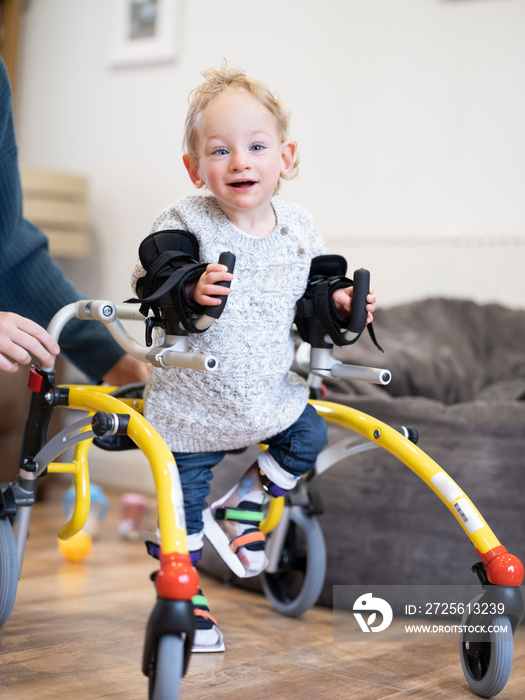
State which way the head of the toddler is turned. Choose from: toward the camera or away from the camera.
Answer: toward the camera

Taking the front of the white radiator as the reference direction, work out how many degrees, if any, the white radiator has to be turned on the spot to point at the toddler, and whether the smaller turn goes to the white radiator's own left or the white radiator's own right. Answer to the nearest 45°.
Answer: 0° — it already faces them

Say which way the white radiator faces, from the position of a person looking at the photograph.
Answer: facing the viewer

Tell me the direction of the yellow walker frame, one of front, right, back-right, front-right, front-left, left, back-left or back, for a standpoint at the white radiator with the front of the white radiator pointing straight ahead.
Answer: front

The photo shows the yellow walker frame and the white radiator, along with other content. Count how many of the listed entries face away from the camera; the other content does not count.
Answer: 0

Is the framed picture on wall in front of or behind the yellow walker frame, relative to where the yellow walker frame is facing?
behind

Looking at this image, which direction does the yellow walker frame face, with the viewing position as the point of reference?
facing the viewer and to the right of the viewer

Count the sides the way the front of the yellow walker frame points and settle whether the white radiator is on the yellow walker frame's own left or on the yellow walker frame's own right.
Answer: on the yellow walker frame's own left

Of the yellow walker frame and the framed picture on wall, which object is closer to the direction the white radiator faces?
the yellow walker frame
